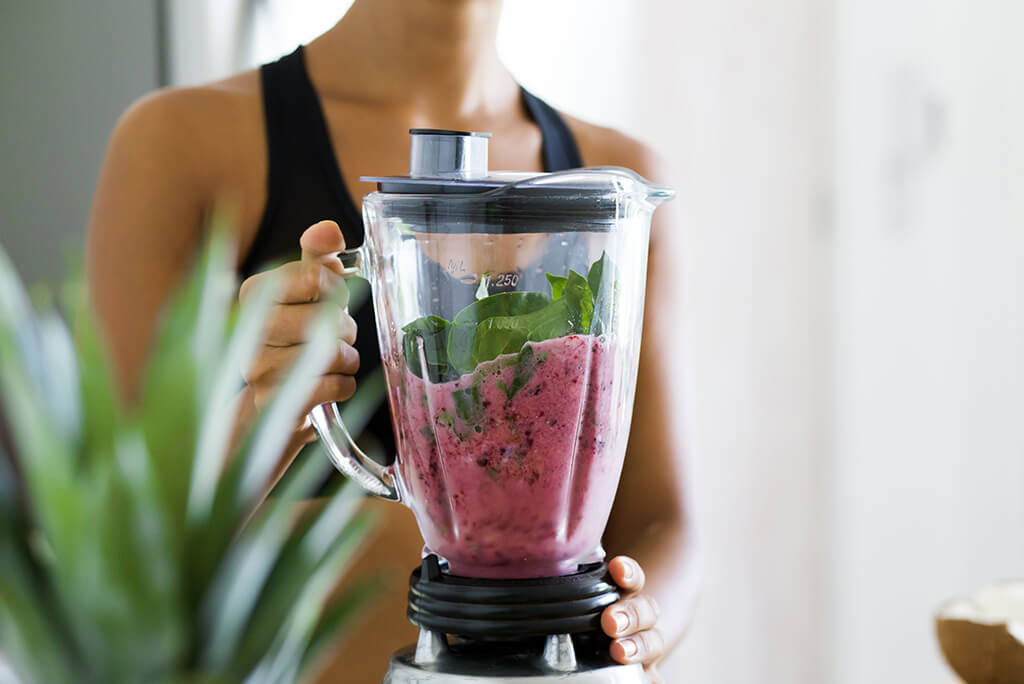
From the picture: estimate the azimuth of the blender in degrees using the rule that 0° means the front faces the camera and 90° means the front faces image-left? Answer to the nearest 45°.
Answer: approximately 0°

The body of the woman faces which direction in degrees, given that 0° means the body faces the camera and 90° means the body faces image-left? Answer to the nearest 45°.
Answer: approximately 315°
